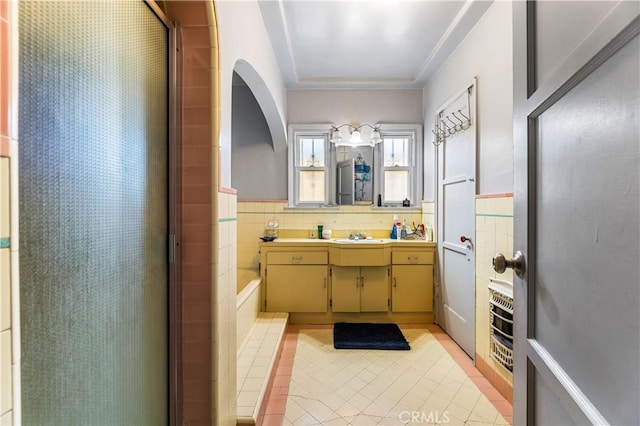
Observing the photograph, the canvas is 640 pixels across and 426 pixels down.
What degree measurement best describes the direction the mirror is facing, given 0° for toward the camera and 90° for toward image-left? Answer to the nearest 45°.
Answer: approximately 0°

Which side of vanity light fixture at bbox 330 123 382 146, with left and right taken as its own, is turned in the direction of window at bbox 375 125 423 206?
left

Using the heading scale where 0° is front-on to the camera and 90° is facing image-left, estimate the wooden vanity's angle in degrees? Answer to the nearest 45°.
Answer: approximately 0°

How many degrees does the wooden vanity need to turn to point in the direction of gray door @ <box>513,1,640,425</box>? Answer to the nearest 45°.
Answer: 0° — it already faces it
